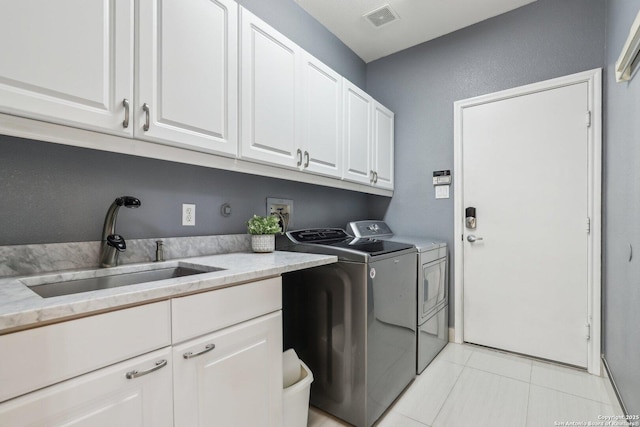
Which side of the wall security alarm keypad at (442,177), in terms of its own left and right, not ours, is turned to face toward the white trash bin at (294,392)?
front

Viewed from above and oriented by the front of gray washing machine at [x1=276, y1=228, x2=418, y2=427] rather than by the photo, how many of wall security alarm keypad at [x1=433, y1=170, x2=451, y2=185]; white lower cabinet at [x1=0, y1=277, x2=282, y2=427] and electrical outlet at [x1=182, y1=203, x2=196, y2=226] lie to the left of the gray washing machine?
1

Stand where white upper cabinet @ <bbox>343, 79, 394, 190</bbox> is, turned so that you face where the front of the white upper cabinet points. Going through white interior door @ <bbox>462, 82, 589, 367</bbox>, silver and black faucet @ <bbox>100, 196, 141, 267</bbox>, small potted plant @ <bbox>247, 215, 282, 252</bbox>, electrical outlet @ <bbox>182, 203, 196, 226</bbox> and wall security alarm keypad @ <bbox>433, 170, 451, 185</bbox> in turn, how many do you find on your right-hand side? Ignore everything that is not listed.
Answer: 3

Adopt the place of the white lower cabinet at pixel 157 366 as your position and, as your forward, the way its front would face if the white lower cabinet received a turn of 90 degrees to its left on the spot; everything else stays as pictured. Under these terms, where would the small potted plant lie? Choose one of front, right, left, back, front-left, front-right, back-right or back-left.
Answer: front

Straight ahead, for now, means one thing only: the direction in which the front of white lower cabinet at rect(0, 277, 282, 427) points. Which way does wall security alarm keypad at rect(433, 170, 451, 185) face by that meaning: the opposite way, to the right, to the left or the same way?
to the right

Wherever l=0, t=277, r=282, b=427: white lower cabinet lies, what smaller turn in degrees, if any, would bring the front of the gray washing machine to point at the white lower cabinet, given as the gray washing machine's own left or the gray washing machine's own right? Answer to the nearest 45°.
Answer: approximately 90° to the gray washing machine's own right

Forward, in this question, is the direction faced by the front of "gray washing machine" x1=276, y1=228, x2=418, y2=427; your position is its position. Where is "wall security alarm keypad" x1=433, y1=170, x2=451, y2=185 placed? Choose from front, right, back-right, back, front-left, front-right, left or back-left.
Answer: left

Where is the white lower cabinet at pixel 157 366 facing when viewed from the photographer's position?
facing the viewer and to the right of the viewer

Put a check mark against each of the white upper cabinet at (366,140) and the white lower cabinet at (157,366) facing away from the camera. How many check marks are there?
0

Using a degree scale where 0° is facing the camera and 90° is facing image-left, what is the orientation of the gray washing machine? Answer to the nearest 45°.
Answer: approximately 315°

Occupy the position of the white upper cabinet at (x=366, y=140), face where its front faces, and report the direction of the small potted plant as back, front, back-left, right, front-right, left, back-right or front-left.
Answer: right
